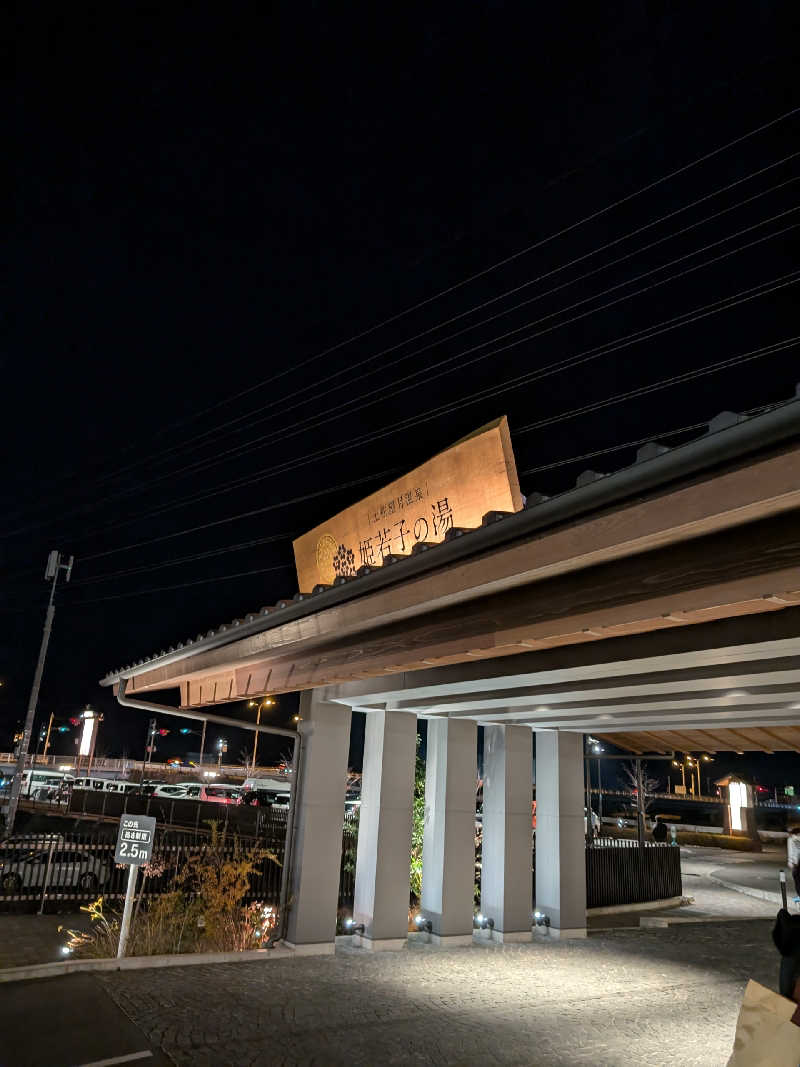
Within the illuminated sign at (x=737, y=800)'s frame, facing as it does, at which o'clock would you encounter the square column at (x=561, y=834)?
The square column is roughly at 12 o'clock from the illuminated sign.

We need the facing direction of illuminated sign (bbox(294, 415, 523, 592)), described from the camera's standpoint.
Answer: facing the viewer and to the left of the viewer

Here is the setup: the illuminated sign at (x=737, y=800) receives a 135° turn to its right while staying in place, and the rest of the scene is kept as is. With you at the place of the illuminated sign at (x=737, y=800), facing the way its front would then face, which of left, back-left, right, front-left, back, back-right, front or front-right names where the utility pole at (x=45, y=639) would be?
left

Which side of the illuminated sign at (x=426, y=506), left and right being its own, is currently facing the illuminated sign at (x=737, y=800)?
back

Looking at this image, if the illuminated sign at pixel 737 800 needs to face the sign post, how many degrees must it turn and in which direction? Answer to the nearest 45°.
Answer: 0° — it already faces it

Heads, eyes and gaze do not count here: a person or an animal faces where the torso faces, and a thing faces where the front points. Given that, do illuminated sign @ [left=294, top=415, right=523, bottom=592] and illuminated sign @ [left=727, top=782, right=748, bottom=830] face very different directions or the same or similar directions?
same or similar directions

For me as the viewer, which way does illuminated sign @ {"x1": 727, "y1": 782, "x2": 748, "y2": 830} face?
facing the viewer

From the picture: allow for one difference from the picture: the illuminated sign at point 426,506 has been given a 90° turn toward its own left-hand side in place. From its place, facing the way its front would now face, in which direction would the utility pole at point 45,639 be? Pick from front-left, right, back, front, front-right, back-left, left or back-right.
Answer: back

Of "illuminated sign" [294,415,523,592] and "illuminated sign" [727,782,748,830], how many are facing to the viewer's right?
0

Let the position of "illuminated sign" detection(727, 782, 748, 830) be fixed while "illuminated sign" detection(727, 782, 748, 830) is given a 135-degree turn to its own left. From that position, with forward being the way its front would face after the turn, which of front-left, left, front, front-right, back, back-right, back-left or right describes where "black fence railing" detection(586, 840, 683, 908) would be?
back-right
